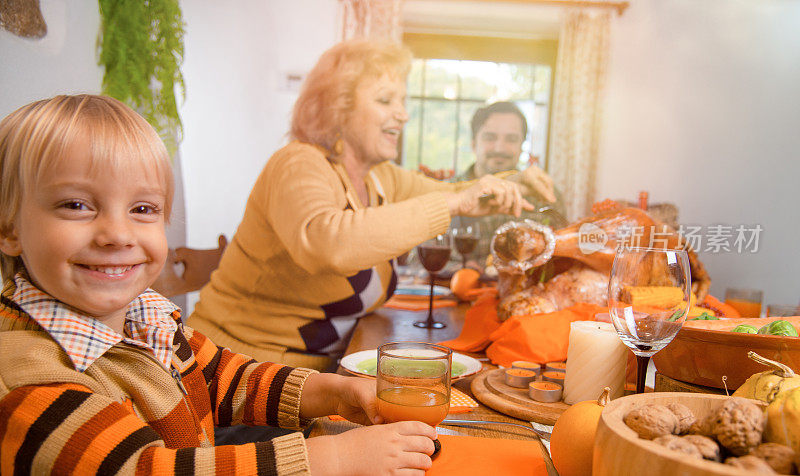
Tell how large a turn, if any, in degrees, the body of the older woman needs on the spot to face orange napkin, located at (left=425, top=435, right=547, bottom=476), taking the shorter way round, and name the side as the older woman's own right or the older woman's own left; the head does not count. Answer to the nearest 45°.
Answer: approximately 90° to the older woman's own right

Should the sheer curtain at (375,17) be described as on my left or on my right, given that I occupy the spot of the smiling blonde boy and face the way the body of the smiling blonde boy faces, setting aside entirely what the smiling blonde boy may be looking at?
on my left

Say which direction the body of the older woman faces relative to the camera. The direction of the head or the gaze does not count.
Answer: to the viewer's right

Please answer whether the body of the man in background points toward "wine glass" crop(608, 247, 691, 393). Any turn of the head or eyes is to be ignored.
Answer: yes

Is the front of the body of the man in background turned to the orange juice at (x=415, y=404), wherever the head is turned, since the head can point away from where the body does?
yes

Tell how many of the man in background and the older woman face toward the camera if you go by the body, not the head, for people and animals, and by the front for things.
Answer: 1

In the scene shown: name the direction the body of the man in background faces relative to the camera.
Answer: toward the camera

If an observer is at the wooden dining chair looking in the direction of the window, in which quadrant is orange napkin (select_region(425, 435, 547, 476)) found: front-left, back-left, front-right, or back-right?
back-right

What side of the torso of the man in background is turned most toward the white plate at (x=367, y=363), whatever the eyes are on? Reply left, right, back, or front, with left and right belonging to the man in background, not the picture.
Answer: front

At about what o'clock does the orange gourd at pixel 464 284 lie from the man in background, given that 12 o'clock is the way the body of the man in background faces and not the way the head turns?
The orange gourd is roughly at 12 o'clock from the man in background.
